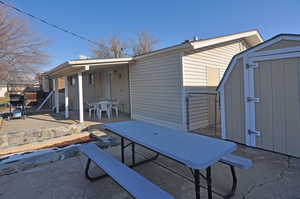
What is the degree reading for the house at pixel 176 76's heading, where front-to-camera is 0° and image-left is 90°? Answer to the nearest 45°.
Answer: approximately 45°

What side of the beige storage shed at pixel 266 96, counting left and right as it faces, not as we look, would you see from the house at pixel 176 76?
right

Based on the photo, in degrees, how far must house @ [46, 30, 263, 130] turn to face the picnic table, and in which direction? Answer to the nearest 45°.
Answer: approximately 45° to its left

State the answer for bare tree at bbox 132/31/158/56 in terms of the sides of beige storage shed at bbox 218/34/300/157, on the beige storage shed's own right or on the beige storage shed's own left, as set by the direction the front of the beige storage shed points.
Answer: on the beige storage shed's own right

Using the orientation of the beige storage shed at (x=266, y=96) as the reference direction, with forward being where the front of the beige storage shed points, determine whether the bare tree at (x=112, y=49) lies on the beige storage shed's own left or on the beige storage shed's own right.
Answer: on the beige storage shed's own right

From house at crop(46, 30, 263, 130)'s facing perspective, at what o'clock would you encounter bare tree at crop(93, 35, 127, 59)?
The bare tree is roughly at 4 o'clock from the house.

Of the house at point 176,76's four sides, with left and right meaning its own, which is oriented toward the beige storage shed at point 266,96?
left

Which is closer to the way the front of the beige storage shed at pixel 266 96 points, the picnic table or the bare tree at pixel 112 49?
the picnic table

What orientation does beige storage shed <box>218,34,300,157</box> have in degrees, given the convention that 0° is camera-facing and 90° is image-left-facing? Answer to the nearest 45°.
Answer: approximately 45°
